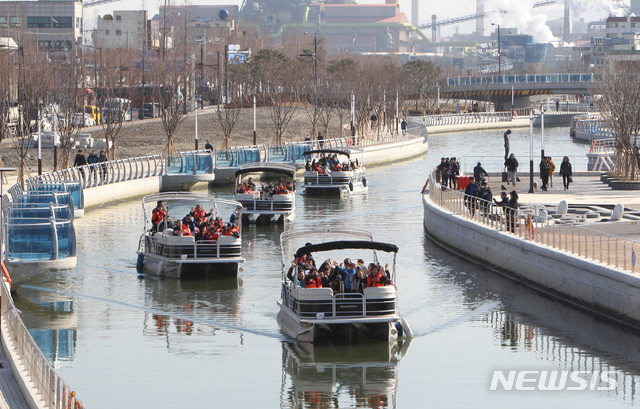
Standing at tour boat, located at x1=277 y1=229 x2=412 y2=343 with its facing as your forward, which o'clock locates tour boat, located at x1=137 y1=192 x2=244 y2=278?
tour boat, located at x1=137 y1=192 x2=244 y2=278 is roughly at 5 o'clock from tour boat, located at x1=277 y1=229 x2=412 y2=343.

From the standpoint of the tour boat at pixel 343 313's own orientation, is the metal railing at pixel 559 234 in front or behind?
behind

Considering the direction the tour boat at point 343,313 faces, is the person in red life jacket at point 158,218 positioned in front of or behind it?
behind

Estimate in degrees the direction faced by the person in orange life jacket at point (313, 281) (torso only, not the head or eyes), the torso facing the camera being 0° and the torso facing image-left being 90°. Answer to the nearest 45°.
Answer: approximately 315°

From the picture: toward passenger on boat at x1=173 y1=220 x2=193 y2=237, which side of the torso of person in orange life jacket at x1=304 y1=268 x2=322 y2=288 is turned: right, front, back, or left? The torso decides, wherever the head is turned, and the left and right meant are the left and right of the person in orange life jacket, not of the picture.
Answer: back

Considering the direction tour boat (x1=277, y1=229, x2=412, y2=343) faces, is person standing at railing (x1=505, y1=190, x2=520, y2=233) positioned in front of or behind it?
behind

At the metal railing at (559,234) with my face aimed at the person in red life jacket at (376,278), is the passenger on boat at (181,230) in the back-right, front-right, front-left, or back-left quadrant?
front-right

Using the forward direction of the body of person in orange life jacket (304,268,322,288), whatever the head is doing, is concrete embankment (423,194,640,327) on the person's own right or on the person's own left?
on the person's own left

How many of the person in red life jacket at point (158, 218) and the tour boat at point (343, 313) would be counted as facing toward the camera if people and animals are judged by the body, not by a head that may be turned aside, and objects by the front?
2

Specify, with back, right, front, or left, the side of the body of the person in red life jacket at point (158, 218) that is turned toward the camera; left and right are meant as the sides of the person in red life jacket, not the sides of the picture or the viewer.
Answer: front

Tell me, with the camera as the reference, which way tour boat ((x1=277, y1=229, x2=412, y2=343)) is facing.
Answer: facing the viewer

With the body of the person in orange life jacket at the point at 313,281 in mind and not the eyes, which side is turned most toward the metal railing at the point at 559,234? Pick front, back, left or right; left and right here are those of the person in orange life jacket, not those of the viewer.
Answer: left
